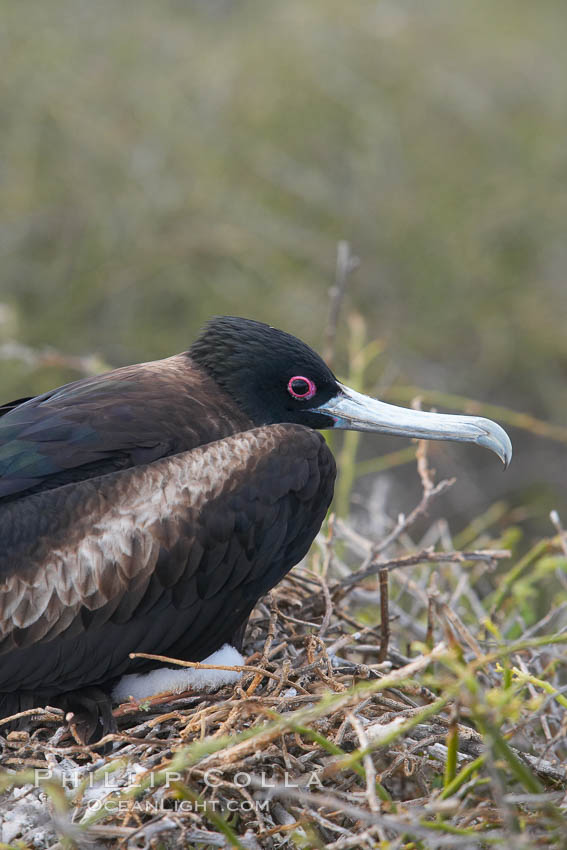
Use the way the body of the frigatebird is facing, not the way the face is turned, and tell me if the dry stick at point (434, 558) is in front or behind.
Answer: in front

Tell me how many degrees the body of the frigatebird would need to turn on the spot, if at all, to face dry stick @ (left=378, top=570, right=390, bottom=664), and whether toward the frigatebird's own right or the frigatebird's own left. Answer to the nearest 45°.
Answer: approximately 45° to the frigatebird's own left

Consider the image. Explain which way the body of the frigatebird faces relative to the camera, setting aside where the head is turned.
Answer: to the viewer's right
